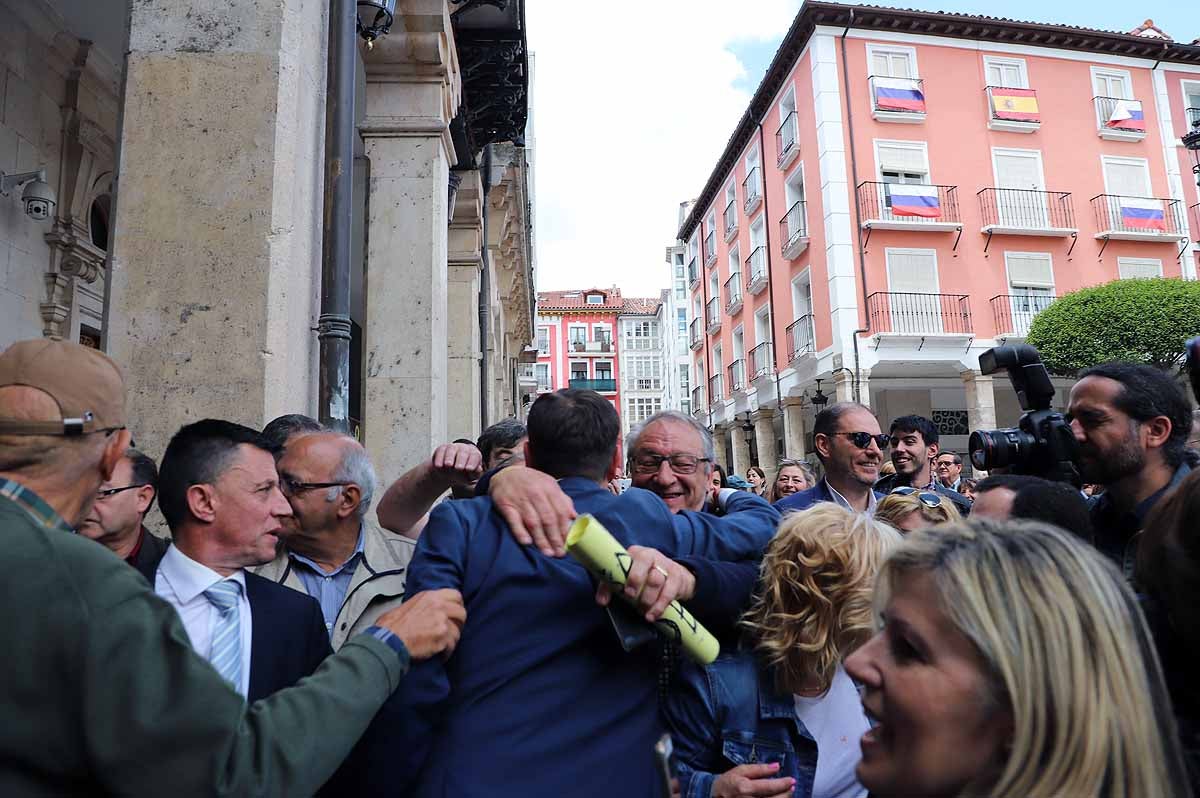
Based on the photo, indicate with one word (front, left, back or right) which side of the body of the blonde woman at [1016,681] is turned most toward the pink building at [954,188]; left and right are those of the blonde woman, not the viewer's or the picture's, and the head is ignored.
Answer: right

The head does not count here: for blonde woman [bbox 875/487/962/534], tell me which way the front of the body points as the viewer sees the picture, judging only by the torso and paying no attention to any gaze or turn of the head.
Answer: toward the camera

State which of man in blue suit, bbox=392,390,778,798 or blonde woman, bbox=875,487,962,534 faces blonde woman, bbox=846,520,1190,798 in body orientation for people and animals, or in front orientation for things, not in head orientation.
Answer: blonde woman, bbox=875,487,962,534

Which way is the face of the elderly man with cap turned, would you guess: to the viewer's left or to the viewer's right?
to the viewer's right

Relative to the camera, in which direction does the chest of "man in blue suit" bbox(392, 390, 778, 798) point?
away from the camera

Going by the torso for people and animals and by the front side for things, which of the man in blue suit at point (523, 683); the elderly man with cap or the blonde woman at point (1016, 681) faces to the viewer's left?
the blonde woman

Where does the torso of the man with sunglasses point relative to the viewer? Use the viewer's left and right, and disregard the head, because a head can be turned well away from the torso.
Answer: facing the viewer and to the right of the viewer

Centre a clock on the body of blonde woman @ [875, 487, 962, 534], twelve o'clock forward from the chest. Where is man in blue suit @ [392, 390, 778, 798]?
The man in blue suit is roughly at 1 o'clock from the blonde woman.

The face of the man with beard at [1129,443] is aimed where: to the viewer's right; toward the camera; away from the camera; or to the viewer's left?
to the viewer's left

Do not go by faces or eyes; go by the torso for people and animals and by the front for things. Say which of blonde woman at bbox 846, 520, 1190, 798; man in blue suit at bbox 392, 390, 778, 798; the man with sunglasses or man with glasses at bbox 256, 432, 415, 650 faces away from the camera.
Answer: the man in blue suit

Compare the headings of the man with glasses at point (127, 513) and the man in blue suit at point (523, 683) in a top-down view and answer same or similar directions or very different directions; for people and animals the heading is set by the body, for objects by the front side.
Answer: very different directions

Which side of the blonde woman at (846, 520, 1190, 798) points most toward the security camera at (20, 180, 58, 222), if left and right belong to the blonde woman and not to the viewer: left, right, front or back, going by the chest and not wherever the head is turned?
front

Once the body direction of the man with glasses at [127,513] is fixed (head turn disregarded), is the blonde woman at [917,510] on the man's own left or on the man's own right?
on the man's own left
